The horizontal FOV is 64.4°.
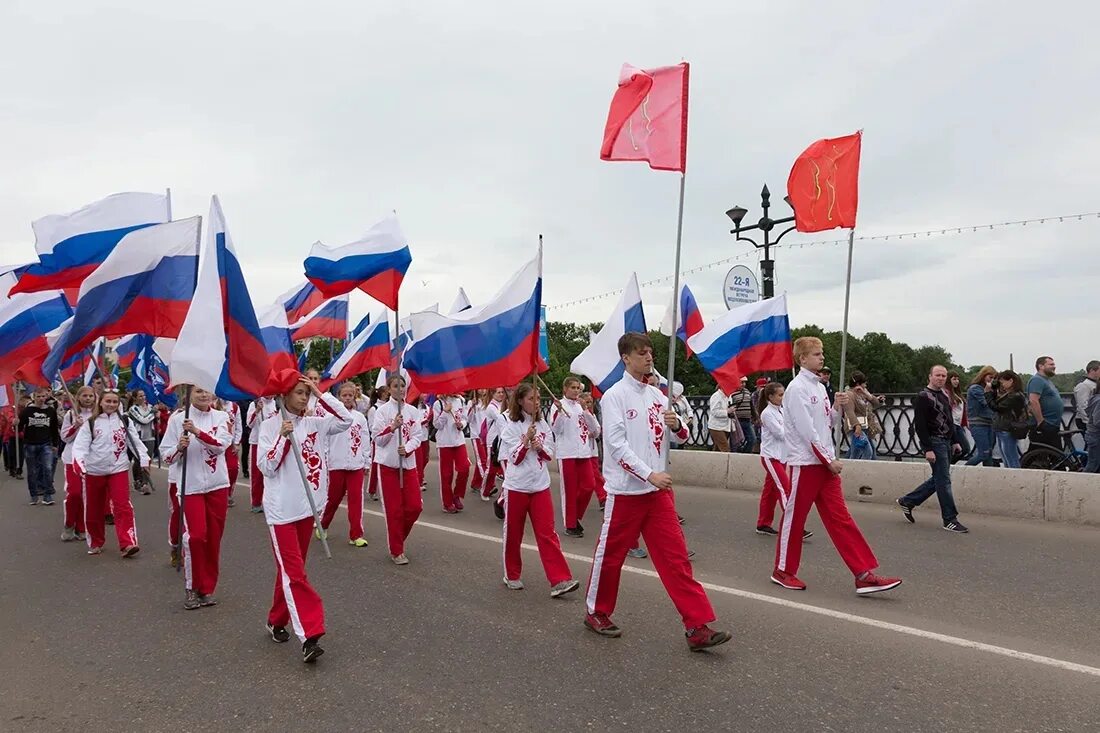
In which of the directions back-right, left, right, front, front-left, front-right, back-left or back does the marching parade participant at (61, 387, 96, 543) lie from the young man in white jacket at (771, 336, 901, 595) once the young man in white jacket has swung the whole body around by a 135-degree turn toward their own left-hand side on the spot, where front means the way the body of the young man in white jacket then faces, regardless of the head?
left

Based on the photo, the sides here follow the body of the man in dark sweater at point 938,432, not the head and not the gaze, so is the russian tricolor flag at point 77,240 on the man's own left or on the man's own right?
on the man's own right

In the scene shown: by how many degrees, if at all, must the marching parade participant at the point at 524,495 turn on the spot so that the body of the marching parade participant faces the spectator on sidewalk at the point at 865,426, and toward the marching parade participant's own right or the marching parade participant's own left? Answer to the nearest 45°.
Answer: approximately 90° to the marching parade participant's own left

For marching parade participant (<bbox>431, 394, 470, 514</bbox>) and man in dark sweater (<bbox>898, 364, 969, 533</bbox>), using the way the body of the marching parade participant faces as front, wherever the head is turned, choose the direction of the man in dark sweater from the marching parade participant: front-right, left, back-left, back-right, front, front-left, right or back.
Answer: front-left

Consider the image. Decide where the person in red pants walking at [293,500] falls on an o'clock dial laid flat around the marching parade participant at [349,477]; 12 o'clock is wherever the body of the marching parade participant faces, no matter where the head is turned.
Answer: The person in red pants walking is roughly at 12 o'clock from the marching parade participant.

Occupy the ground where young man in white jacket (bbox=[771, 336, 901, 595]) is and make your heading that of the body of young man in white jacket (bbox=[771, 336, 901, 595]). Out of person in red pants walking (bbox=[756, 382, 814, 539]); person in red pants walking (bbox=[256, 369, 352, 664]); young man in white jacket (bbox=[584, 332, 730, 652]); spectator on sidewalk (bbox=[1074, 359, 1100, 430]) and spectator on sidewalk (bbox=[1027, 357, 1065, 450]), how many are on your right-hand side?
2

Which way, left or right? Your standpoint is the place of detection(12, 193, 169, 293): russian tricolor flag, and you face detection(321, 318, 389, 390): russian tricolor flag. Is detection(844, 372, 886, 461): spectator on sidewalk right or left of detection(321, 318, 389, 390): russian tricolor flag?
right

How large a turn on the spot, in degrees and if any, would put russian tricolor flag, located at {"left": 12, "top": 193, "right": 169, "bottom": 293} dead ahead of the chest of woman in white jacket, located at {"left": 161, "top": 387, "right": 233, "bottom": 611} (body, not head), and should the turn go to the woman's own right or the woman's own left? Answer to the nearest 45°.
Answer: approximately 135° to the woman's own right

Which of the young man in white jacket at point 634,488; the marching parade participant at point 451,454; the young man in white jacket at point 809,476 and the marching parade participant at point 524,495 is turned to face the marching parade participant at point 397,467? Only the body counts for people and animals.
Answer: the marching parade participant at point 451,454

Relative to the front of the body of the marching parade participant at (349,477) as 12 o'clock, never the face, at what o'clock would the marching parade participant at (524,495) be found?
the marching parade participant at (524,495) is roughly at 11 o'clock from the marching parade participant at (349,477).
